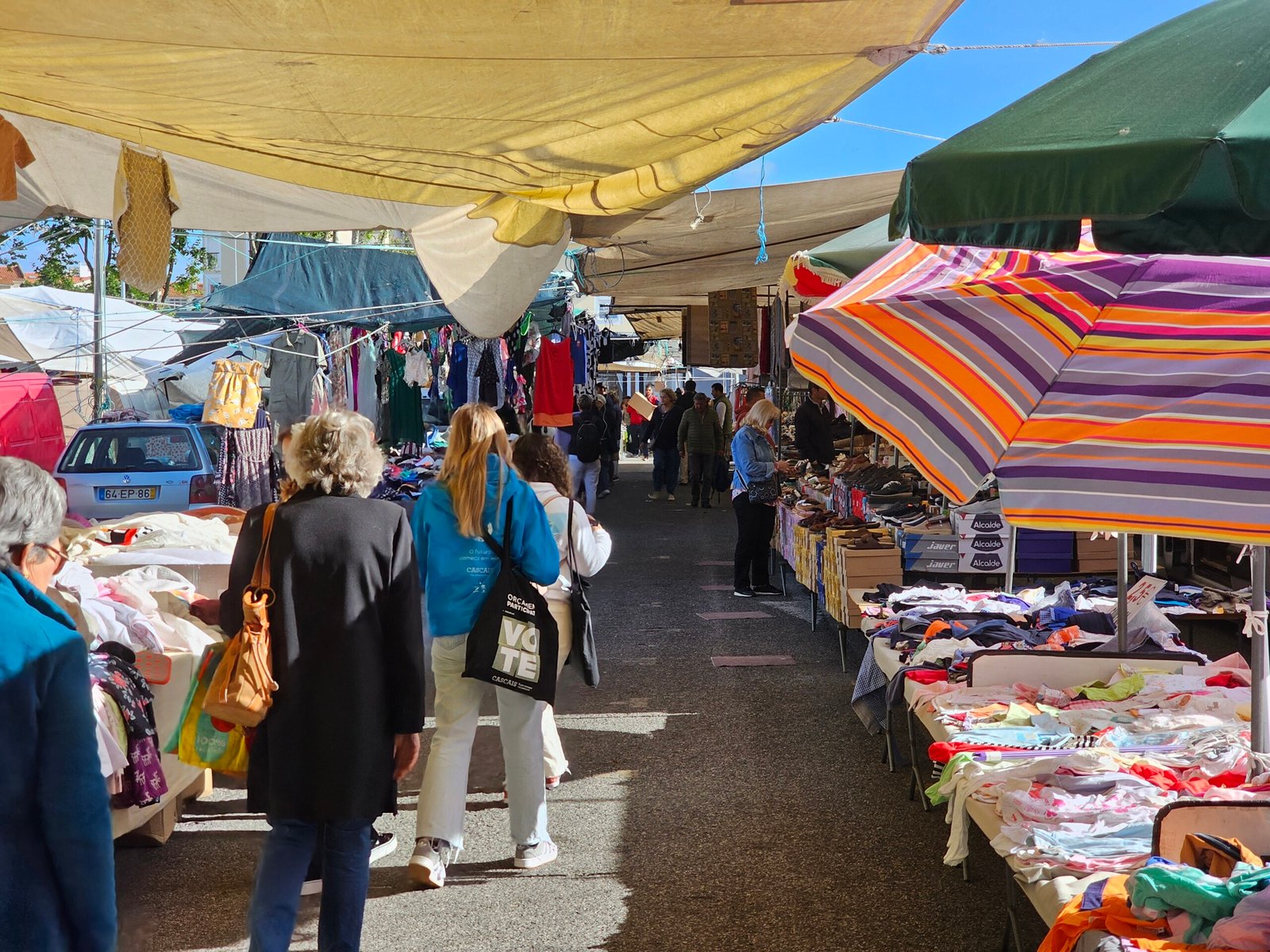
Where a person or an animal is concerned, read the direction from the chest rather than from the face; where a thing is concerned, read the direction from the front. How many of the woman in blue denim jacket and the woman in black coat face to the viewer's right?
1

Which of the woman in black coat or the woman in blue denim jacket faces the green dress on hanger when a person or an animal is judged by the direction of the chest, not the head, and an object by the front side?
the woman in black coat

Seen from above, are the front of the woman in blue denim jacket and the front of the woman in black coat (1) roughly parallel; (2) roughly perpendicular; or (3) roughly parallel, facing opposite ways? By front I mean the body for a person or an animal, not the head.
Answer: roughly perpendicular

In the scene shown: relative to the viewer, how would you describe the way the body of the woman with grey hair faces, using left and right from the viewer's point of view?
facing away from the viewer and to the right of the viewer

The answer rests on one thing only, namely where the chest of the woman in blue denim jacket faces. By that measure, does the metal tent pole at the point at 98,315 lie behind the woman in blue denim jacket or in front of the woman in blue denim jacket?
behind

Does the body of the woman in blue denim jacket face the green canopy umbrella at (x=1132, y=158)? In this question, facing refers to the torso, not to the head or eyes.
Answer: no

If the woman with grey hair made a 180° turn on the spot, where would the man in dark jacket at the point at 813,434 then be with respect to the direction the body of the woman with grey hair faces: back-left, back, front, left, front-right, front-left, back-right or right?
back

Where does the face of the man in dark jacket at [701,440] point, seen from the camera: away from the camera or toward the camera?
toward the camera

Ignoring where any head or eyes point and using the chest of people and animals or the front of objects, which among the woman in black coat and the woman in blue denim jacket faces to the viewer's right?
the woman in blue denim jacket

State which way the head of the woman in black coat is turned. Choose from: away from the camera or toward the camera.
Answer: away from the camera

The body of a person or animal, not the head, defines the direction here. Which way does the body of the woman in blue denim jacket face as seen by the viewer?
to the viewer's right

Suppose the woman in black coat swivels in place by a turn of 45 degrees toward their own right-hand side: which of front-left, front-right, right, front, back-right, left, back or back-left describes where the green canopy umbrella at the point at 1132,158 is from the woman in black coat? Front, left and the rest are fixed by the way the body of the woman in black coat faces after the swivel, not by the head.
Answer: right

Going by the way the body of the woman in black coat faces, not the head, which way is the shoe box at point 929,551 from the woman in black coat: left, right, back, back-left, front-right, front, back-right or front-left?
front-right

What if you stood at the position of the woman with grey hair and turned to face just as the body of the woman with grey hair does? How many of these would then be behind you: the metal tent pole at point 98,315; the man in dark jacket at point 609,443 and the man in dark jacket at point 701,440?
0

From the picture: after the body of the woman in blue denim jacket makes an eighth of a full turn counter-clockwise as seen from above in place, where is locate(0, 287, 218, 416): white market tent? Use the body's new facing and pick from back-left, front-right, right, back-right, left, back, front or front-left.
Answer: left

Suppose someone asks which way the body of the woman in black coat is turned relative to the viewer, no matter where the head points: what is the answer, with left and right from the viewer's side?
facing away from the viewer

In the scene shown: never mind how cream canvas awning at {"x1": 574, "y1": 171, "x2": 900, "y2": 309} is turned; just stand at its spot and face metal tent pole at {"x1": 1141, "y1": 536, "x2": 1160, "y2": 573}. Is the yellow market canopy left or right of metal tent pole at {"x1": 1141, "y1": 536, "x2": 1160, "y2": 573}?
right
